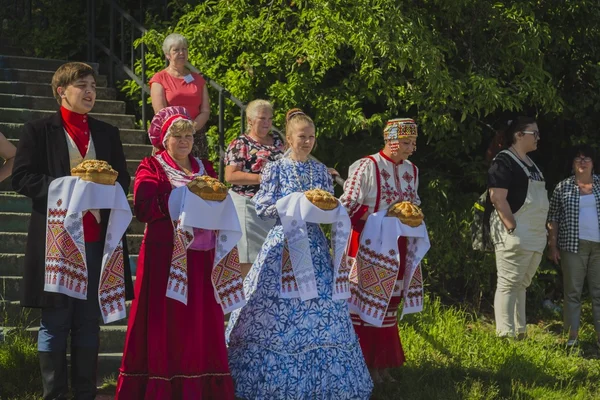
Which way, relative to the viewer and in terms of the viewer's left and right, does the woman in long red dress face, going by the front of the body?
facing the viewer and to the right of the viewer

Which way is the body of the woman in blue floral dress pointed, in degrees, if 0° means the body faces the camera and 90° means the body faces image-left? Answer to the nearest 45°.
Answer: approximately 315°

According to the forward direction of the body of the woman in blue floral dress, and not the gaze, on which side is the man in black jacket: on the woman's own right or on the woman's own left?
on the woman's own right

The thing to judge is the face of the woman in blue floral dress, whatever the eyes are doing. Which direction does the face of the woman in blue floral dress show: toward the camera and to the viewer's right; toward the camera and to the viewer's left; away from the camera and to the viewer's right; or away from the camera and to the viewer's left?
toward the camera and to the viewer's right

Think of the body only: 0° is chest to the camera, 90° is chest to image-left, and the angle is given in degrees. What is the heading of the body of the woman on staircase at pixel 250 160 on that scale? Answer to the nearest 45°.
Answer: approximately 315°

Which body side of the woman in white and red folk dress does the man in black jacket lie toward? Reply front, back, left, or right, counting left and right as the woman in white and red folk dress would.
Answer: right

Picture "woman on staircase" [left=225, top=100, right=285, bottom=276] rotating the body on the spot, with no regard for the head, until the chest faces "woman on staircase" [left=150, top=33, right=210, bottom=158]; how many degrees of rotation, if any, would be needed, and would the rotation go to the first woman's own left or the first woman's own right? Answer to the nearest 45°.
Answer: approximately 180°

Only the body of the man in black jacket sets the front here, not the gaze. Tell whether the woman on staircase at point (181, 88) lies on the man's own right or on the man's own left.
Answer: on the man's own left

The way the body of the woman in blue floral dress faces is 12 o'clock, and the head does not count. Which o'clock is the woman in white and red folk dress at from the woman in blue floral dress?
The woman in white and red folk dress is roughly at 9 o'clock from the woman in blue floral dress.
